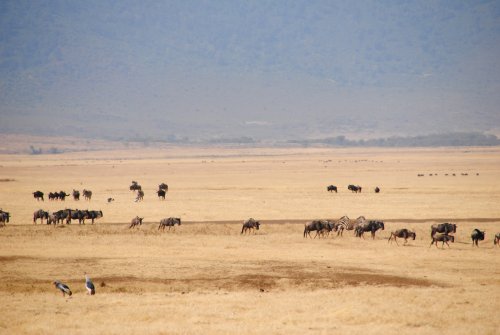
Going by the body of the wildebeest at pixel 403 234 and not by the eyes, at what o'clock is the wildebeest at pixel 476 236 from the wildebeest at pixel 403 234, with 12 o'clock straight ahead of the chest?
the wildebeest at pixel 476 236 is roughly at 12 o'clock from the wildebeest at pixel 403 234.

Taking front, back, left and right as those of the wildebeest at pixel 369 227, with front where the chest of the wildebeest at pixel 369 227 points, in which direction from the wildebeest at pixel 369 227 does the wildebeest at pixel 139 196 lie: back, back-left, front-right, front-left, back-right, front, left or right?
back-left

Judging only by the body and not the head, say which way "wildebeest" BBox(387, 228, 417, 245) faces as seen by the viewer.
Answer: to the viewer's right

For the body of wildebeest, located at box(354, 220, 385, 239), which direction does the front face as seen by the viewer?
to the viewer's right

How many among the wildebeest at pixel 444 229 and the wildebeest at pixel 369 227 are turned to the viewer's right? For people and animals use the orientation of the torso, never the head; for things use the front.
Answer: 2

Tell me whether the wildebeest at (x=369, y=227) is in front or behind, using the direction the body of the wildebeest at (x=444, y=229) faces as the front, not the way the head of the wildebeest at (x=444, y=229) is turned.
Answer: behind

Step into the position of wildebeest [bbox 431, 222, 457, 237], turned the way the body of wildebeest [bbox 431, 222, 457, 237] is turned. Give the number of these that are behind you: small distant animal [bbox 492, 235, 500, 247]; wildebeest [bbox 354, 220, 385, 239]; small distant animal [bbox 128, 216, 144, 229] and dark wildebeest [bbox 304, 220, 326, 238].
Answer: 3

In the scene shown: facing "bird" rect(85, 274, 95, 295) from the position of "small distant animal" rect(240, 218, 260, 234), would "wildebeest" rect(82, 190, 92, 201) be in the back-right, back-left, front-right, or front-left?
back-right

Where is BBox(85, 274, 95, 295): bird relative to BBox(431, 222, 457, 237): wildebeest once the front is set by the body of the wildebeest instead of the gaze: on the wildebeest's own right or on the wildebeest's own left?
on the wildebeest's own right
